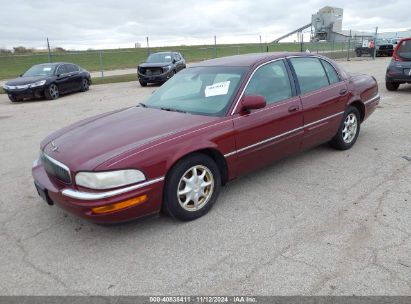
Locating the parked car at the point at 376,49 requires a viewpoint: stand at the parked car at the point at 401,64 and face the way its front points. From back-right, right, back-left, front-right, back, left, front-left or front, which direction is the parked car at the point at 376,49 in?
front

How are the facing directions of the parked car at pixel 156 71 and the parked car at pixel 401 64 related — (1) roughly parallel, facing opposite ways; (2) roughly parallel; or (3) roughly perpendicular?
roughly parallel, facing opposite ways

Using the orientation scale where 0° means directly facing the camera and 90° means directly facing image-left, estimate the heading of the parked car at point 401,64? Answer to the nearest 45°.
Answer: approximately 180°

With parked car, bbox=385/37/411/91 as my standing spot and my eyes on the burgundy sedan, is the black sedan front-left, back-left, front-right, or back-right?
front-right

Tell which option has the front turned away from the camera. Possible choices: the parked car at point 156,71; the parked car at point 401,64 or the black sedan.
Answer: the parked car at point 401,64

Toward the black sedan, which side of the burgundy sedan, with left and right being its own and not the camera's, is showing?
right

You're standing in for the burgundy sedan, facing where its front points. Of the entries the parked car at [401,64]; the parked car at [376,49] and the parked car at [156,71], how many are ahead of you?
0

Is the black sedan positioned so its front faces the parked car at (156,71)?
no

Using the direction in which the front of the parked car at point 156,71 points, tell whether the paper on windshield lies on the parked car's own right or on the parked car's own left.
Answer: on the parked car's own left

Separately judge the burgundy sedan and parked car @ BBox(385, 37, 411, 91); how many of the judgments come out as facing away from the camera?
1

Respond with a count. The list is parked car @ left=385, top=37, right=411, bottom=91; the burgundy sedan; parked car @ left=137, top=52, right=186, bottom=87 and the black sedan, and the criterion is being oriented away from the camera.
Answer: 1

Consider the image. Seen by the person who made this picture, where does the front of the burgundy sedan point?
facing the viewer and to the left of the viewer

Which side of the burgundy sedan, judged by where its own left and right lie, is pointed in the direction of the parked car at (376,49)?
back

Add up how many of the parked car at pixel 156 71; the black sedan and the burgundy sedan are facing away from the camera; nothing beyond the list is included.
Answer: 0

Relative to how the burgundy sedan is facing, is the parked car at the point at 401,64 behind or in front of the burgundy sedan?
behind

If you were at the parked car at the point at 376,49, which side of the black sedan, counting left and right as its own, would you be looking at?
back

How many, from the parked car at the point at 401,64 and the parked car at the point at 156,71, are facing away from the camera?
1

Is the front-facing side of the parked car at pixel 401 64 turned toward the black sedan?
no
